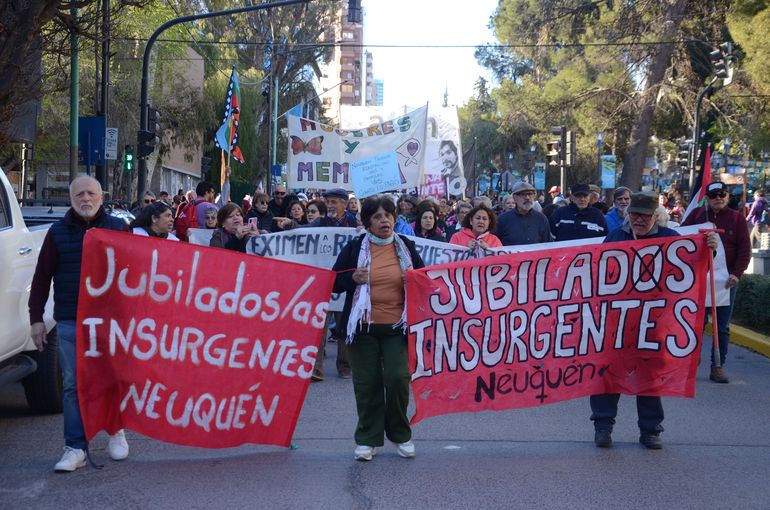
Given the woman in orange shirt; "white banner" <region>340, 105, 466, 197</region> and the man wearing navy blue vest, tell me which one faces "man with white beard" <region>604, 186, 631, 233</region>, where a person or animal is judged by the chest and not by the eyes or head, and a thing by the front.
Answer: the white banner

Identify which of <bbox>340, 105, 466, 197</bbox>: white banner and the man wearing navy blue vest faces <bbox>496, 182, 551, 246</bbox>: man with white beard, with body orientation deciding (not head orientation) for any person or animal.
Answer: the white banner

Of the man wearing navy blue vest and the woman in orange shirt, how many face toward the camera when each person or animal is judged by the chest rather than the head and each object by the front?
2

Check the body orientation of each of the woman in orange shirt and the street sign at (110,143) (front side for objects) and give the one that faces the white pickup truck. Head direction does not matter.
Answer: the street sign

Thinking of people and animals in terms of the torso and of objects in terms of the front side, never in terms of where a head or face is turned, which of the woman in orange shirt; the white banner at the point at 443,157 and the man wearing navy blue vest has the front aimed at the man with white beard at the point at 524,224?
the white banner

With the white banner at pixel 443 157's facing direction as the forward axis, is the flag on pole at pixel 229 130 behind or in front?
in front

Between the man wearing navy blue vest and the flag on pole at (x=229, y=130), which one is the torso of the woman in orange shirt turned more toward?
the man wearing navy blue vest

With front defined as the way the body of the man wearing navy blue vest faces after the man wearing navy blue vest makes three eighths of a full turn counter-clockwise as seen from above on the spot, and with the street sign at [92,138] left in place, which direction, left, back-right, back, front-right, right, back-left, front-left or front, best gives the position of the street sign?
front-left
